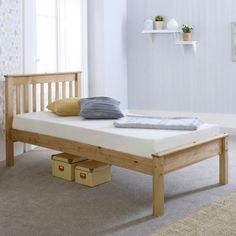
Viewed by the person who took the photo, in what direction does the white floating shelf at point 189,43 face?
facing the viewer and to the left of the viewer

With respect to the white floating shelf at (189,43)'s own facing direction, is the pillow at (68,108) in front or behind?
in front

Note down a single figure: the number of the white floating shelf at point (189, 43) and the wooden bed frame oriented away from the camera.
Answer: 0

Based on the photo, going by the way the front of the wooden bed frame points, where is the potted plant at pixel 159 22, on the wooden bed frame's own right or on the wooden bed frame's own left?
on the wooden bed frame's own left

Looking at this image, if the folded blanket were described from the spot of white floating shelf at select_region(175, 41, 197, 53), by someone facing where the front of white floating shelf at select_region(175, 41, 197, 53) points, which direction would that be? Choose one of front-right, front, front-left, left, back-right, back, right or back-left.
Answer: front-left

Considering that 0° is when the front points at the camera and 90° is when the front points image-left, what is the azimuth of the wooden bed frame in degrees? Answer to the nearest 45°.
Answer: approximately 315°

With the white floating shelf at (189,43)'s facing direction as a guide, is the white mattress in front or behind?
in front

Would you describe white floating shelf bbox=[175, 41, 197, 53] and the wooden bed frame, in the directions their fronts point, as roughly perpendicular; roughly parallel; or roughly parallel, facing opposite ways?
roughly perpendicular
